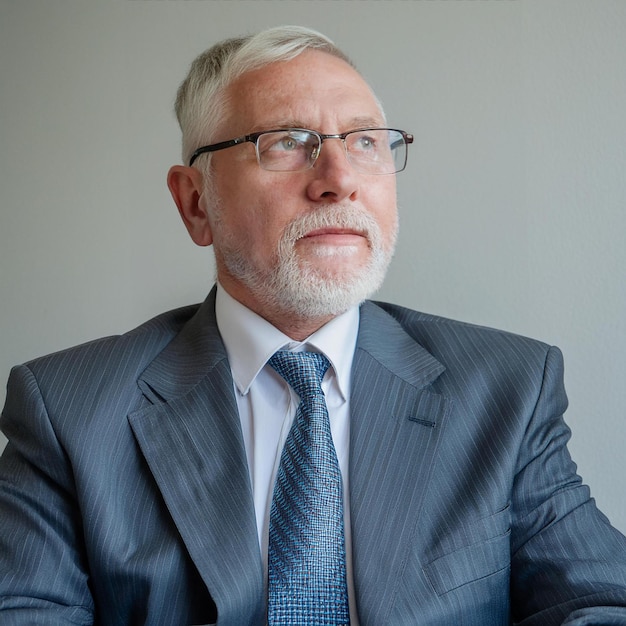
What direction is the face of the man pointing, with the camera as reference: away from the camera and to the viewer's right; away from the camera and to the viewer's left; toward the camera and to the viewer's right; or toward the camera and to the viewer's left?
toward the camera and to the viewer's right

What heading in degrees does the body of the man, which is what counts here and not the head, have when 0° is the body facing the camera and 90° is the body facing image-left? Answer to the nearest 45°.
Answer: approximately 0°
